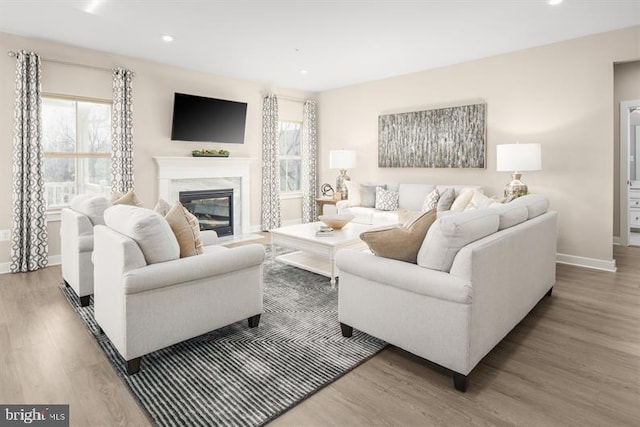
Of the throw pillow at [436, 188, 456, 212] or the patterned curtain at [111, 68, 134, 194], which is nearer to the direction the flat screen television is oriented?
the throw pillow

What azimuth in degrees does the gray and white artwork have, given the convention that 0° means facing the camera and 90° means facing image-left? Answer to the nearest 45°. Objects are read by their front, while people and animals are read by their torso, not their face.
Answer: approximately 45°

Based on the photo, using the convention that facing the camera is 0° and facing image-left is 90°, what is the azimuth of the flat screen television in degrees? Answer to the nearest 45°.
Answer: approximately 315°

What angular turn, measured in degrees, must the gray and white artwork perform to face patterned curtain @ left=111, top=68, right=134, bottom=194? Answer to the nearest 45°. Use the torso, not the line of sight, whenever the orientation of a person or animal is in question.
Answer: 0° — it already faces it

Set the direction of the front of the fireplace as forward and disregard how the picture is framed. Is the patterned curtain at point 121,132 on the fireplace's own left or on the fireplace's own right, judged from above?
on the fireplace's own right

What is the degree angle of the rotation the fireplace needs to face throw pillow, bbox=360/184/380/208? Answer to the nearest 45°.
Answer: approximately 45° to its left

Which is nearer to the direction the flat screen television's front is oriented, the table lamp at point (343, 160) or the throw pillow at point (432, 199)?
the throw pillow

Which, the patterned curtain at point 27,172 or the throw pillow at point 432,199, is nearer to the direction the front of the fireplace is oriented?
the throw pillow
